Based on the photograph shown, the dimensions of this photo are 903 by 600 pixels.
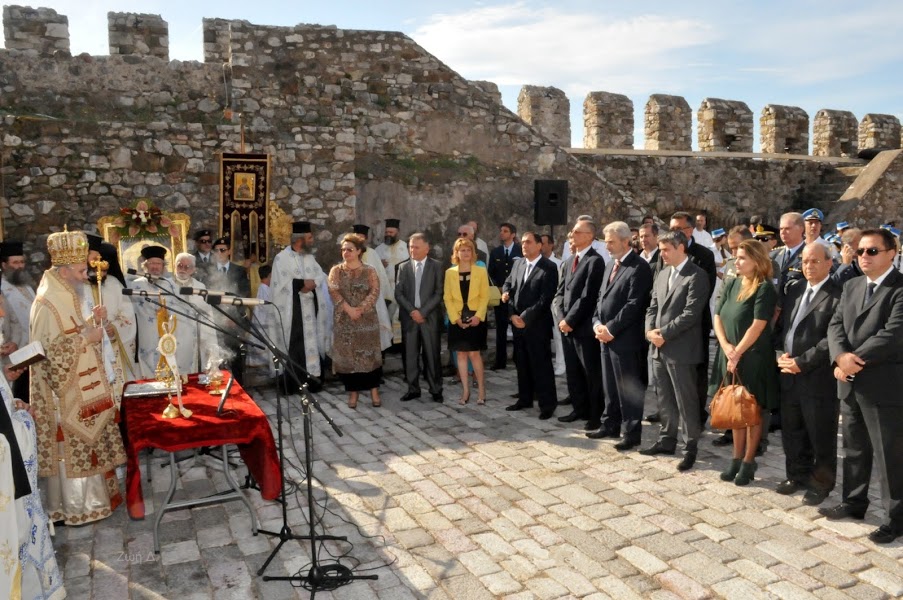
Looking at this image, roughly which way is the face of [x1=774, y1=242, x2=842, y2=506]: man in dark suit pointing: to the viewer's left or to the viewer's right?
to the viewer's left

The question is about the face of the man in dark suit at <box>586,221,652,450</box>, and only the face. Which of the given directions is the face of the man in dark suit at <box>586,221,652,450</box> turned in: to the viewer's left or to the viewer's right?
to the viewer's left

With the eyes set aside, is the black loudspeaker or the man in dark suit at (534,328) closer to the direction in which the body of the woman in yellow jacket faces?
the man in dark suit

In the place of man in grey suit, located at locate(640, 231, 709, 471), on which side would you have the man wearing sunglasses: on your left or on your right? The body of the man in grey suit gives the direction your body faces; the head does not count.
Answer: on your left

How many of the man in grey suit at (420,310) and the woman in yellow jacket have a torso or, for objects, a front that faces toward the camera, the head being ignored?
2

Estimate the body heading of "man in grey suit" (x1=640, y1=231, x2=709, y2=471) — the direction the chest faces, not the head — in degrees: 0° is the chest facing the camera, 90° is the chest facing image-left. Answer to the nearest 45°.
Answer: approximately 45°

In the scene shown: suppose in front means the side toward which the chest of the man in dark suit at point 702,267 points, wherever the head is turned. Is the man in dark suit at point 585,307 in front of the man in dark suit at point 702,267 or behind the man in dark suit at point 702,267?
in front

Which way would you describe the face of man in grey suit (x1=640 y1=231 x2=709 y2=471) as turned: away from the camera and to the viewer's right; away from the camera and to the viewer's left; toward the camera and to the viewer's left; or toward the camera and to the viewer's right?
toward the camera and to the viewer's left

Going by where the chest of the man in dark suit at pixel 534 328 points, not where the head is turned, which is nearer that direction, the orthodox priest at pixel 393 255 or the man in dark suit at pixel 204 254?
the man in dark suit
